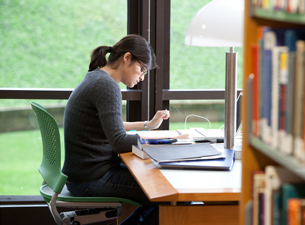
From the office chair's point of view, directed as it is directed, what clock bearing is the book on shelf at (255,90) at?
The book on shelf is roughly at 2 o'clock from the office chair.

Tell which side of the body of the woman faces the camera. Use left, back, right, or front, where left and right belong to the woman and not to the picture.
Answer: right

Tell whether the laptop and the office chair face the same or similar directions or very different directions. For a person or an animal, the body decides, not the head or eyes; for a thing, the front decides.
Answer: very different directions

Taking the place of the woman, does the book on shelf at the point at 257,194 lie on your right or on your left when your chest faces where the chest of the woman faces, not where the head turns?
on your right

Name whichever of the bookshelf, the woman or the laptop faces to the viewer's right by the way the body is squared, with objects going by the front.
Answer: the woman

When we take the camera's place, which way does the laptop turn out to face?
facing to the left of the viewer

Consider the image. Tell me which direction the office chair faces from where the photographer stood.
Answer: facing to the right of the viewer

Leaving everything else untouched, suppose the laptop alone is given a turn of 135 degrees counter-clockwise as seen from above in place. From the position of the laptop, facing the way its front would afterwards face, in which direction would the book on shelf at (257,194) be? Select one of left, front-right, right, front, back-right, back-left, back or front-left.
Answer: front-right

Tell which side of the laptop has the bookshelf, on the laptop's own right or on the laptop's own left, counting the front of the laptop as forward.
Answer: on the laptop's own left

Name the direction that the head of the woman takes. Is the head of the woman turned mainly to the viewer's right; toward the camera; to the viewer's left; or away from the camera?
to the viewer's right

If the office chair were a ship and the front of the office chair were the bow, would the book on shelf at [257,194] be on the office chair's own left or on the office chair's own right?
on the office chair's own right
